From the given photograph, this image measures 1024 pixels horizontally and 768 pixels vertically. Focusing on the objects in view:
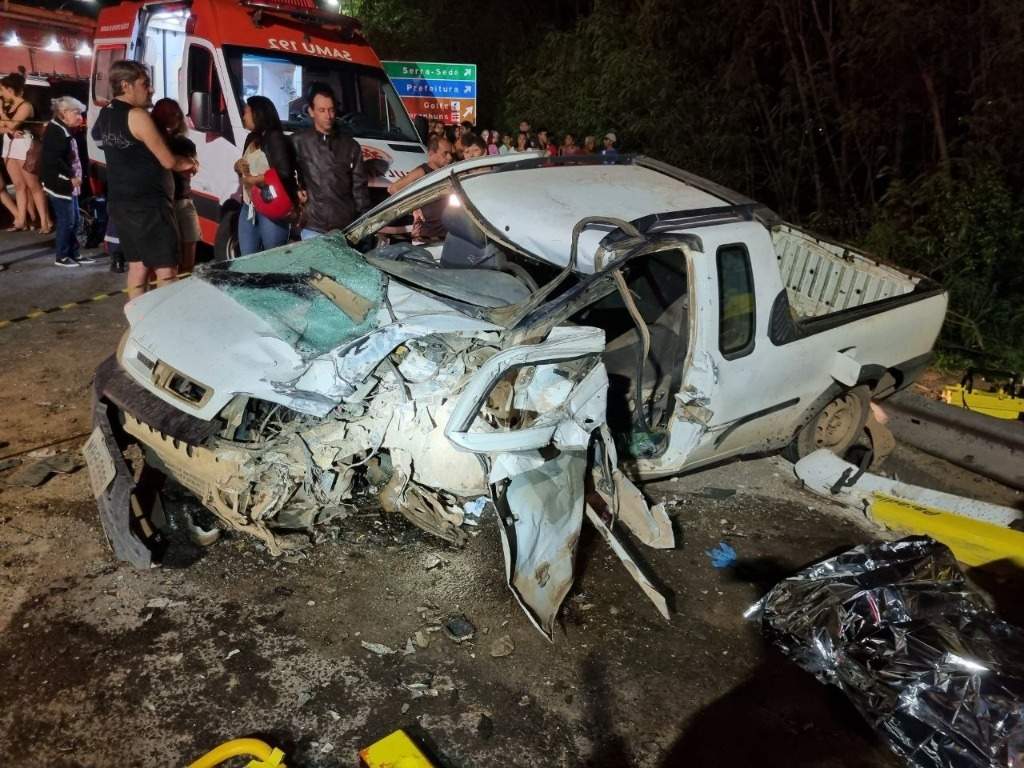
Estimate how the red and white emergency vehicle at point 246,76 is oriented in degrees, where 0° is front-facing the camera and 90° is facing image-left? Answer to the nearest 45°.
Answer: approximately 315°

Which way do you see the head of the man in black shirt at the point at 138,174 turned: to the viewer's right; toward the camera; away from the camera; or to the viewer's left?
to the viewer's right

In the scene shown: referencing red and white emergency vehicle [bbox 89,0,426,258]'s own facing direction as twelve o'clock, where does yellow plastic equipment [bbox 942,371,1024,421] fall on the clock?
The yellow plastic equipment is roughly at 12 o'clock from the red and white emergency vehicle.

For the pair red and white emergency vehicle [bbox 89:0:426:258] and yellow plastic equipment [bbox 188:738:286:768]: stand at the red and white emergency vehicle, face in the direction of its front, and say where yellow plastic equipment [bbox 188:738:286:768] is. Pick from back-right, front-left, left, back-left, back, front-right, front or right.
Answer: front-right

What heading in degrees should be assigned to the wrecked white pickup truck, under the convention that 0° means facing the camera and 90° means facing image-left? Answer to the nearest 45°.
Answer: approximately 45°

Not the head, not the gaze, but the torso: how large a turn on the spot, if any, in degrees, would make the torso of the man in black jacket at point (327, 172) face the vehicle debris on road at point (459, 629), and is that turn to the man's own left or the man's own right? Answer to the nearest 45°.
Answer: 0° — they already face it

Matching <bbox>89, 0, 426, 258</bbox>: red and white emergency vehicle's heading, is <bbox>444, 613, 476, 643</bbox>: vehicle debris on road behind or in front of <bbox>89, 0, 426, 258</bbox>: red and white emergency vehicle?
in front

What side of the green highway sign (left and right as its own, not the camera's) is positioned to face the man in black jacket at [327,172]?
front

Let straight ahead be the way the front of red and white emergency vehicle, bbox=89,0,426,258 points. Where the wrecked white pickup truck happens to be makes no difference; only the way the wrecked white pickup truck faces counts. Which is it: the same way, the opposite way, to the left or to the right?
to the right

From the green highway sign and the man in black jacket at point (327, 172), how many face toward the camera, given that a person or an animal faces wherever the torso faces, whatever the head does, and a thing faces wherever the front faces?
2

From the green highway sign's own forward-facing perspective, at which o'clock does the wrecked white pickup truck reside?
The wrecked white pickup truck is roughly at 12 o'clock from the green highway sign.

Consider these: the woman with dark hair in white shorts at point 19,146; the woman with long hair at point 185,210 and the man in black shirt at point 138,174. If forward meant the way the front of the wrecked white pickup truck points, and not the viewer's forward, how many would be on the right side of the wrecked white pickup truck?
3

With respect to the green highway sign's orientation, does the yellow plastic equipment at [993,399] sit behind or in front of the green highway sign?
in front

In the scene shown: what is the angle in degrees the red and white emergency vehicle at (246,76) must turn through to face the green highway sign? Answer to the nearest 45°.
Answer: approximately 90° to its left

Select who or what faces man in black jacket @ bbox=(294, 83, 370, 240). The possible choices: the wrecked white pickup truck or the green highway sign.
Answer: the green highway sign
